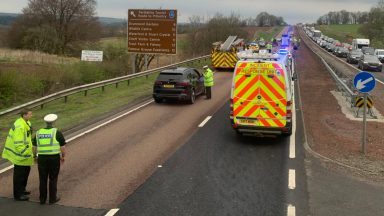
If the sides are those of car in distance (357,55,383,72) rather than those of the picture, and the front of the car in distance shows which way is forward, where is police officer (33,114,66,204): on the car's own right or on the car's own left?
on the car's own right

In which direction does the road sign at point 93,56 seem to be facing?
toward the camera

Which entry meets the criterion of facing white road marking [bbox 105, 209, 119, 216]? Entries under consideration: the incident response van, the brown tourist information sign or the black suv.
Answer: the brown tourist information sign

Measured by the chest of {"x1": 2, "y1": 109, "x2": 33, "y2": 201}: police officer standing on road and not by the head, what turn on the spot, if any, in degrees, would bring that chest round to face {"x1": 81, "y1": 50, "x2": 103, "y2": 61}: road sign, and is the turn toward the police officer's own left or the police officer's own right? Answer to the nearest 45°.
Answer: approximately 90° to the police officer's own left

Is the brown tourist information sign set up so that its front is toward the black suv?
yes

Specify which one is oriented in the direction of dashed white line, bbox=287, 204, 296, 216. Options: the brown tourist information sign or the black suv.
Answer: the brown tourist information sign

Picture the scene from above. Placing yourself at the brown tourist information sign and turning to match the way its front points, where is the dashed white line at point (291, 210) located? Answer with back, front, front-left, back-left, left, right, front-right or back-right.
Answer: front

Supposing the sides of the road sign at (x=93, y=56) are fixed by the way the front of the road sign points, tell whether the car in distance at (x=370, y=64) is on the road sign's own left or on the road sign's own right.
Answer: on the road sign's own left

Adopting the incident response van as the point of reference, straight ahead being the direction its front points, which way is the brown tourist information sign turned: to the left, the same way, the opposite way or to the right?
the opposite way

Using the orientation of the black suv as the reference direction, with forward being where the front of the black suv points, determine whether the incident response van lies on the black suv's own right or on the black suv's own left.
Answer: on the black suv's own right

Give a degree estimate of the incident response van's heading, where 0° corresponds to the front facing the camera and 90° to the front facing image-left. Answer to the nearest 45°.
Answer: approximately 180°
